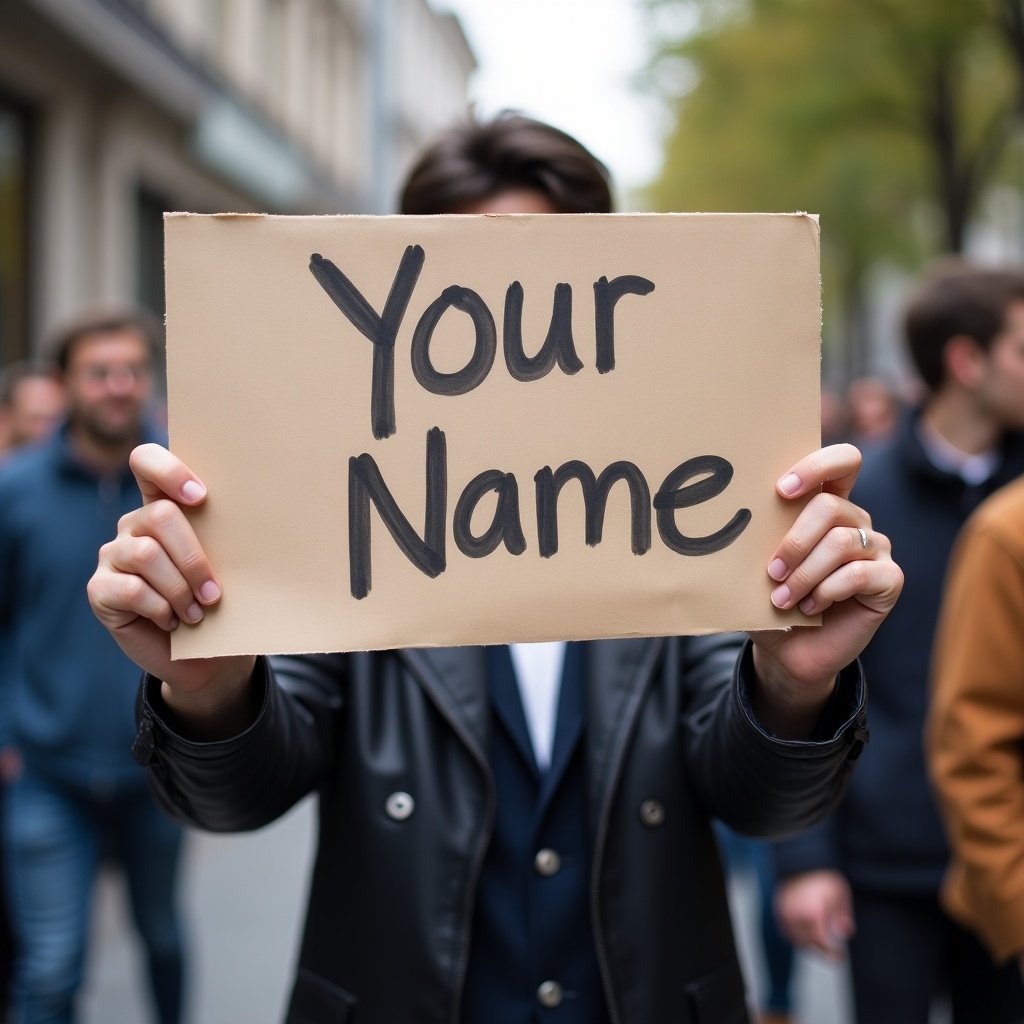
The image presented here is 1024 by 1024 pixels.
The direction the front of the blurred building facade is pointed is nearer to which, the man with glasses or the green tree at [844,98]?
the green tree

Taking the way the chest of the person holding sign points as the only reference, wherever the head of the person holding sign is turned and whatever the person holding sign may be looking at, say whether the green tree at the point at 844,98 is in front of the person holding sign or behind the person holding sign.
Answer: behind

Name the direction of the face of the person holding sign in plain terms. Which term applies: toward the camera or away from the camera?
toward the camera

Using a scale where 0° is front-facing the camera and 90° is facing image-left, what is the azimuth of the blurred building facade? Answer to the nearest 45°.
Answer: approximately 270°

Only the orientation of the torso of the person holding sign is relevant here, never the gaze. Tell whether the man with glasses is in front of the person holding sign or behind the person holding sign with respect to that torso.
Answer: behind

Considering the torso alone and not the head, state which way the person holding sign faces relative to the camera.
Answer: toward the camera
